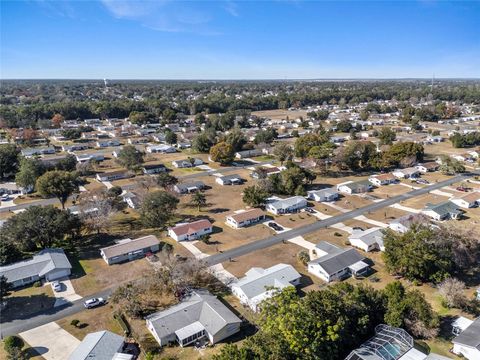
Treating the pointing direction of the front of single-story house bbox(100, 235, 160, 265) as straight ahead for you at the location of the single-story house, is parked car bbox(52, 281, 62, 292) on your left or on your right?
on your right

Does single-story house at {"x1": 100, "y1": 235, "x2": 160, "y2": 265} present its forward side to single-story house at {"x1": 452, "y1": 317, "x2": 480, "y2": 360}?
yes

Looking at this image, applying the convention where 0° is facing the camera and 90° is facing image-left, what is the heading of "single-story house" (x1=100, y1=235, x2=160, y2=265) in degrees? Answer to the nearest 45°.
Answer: approximately 315°

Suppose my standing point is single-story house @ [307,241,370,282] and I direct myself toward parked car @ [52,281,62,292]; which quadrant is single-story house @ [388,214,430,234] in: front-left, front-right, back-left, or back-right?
back-right

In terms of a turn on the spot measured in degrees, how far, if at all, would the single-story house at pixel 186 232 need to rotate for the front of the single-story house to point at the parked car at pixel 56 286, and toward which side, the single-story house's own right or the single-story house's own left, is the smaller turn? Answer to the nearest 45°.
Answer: approximately 90° to the single-story house's own right

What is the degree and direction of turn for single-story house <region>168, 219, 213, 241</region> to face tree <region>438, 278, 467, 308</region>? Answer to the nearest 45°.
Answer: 0° — it already faces it

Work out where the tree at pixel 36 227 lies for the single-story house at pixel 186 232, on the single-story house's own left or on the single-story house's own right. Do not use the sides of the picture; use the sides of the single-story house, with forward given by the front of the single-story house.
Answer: on the single-story house's own right

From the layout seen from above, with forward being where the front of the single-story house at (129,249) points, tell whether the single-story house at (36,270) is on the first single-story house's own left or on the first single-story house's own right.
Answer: on the first single-story house's own right

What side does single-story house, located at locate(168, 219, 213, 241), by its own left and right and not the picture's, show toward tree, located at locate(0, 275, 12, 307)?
right

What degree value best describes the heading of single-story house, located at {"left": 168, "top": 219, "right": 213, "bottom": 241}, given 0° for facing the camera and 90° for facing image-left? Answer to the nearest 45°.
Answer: approximately 315°

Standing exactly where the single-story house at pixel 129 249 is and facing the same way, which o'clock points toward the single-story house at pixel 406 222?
the single-story house at pixel 406 222 is roughly at 11 o'clock from the single-story house at pixel 129 249.

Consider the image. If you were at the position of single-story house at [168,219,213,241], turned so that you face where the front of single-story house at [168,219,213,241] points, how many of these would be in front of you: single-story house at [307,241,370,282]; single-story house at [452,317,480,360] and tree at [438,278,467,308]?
3
